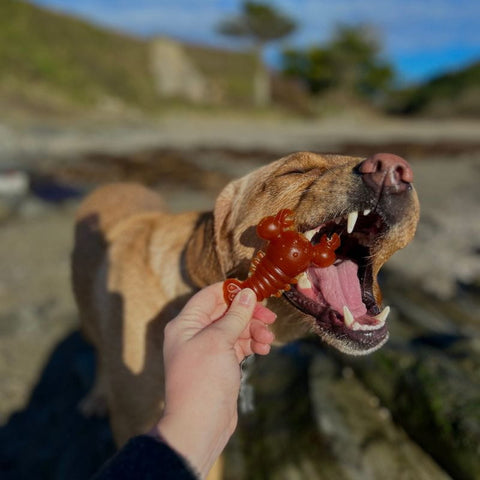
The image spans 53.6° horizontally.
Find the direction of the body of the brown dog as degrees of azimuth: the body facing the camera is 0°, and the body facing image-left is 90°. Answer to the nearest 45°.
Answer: approximately 315°
